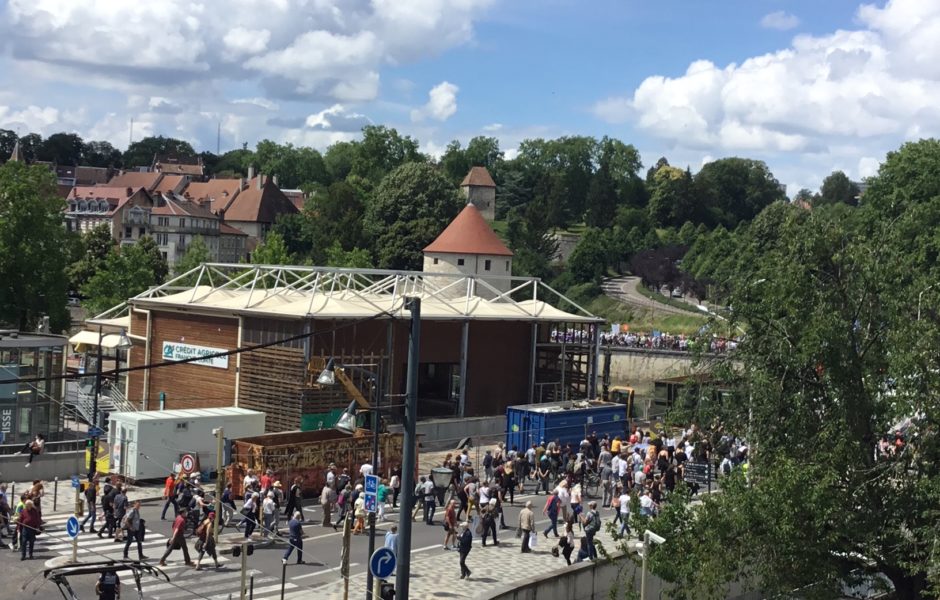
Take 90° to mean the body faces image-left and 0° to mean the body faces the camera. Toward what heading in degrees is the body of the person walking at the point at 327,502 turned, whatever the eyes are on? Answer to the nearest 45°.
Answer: approximately 90°

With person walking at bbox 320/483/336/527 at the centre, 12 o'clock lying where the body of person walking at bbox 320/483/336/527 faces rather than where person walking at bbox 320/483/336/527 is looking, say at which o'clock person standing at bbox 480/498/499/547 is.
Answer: person standing at bbox 480/498/499/547 is roughly at 7 o'clock from person walking at bbox 320/483/336/527.
